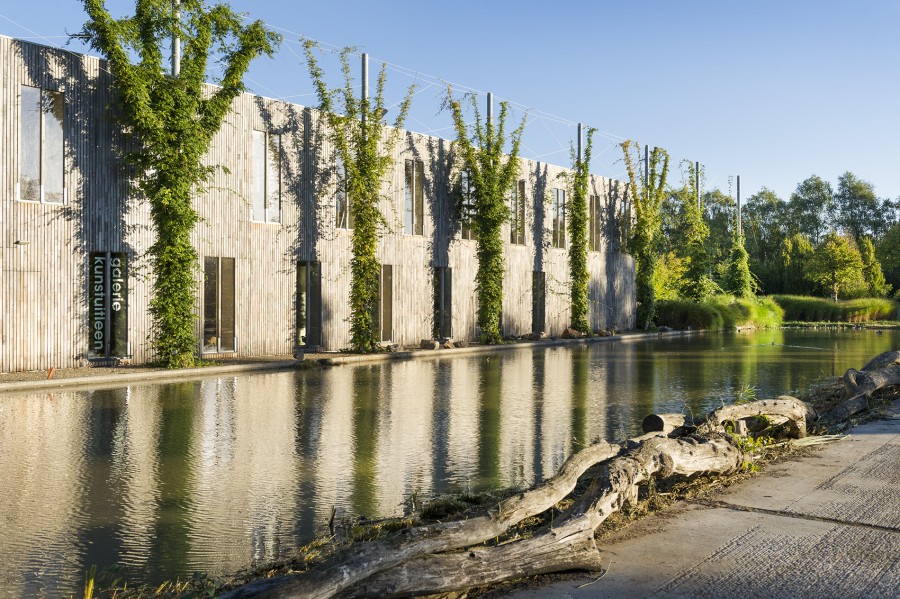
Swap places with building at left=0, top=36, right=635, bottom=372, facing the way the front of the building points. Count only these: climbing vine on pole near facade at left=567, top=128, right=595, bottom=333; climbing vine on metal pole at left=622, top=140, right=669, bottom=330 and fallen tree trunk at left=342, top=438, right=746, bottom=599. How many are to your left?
2

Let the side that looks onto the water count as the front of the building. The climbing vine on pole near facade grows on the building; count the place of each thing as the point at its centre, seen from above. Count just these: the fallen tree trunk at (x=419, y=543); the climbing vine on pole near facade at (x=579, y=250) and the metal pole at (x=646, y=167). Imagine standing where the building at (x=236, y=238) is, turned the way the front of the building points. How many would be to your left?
2

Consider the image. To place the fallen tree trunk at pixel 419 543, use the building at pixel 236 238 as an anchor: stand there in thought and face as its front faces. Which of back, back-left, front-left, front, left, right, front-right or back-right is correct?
front-right

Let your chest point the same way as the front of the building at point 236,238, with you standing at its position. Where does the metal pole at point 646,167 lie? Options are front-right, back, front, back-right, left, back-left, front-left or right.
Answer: left

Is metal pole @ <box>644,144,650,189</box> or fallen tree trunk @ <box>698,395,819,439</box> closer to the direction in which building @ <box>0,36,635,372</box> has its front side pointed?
the fallen tree trunk

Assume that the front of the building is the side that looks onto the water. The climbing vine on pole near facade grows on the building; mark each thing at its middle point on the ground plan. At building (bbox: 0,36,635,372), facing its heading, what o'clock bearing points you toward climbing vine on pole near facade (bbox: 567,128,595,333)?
The climbing vine on pole near facade is roughly at 9 o'clock from the building.

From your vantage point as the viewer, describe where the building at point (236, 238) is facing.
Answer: facing the viewer and to the right of the viewer

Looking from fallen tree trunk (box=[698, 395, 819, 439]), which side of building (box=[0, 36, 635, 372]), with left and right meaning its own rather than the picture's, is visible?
front

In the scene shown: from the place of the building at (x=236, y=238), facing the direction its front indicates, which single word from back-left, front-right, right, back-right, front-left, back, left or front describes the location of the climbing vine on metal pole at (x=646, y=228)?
left

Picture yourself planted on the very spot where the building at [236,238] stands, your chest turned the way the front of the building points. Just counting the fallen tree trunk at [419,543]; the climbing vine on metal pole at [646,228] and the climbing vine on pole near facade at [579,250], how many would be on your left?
2

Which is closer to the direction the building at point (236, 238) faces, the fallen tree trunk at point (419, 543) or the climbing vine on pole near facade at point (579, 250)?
the fallen tree trunk

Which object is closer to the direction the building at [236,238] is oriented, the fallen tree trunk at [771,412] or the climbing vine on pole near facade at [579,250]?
the fallen tree trunk
